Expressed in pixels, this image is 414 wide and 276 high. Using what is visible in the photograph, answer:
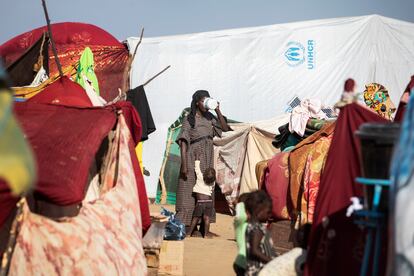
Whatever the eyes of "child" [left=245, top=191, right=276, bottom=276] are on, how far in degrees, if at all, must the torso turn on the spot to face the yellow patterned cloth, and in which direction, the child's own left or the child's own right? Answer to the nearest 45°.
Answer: approximately 90° to the child's own left

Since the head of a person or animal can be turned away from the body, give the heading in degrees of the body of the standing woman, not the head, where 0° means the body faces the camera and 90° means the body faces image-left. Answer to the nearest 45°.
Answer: approximately 315°
